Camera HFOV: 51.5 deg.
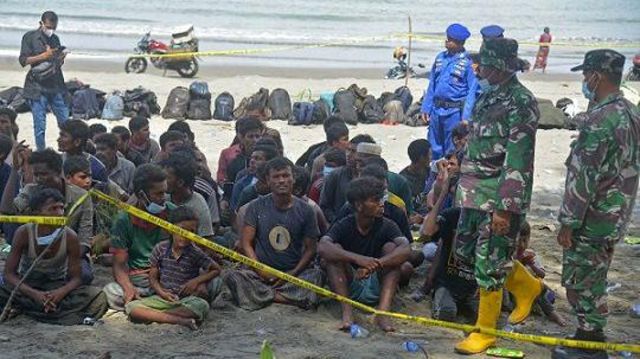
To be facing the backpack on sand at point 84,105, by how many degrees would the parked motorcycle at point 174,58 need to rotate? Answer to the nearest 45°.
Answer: approximately 90° to its left

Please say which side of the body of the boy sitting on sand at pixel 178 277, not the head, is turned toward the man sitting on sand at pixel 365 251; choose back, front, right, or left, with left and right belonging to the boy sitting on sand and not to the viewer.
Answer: left

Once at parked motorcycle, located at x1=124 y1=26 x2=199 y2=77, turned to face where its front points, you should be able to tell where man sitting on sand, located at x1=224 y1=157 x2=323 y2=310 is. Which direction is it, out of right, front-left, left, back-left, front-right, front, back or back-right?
left

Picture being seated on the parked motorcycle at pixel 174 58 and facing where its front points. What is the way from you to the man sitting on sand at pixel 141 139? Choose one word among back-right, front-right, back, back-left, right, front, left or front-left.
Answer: left

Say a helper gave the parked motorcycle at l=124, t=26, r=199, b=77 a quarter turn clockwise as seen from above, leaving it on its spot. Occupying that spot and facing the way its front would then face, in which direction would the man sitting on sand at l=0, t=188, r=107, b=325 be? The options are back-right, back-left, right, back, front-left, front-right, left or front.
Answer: back

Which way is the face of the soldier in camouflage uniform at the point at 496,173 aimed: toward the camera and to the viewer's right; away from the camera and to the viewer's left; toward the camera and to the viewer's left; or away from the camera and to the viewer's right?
toward the camera and to the viewer's left

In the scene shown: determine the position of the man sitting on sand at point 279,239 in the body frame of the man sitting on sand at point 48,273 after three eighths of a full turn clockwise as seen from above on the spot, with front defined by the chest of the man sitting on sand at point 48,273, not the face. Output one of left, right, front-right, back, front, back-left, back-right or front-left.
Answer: back-right

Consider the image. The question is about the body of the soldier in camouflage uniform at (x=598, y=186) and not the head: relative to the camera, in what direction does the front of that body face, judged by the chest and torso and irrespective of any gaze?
to the viewer's left

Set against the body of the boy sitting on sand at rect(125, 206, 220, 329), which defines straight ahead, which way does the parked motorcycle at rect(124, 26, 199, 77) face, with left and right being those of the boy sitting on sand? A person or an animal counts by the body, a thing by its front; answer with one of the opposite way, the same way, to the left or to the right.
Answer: to the right

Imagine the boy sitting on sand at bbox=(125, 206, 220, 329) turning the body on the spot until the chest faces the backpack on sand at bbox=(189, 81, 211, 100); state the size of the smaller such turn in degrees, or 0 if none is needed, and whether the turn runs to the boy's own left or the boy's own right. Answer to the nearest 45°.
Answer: approximately 180°

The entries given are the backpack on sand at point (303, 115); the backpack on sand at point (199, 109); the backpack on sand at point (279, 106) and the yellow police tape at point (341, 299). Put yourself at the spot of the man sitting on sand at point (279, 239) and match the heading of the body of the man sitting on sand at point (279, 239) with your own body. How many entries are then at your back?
3

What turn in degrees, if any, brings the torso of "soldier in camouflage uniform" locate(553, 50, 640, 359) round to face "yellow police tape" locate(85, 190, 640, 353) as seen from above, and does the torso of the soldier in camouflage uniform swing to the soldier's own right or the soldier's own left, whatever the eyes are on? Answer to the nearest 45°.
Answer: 0° — they already face it

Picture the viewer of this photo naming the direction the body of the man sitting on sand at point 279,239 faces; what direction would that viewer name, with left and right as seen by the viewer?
facing the viewer

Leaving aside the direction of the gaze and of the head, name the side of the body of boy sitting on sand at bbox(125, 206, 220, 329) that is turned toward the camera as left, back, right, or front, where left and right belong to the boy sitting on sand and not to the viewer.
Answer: front

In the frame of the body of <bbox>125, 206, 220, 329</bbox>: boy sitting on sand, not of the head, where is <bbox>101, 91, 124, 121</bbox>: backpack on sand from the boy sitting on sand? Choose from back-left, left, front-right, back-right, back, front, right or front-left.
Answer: back

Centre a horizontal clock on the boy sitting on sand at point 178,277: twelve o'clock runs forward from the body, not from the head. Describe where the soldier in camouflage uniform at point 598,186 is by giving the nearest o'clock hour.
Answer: The soldier in camouflage uniform is roughly at 10 o'clock from the boy sitting on sand.

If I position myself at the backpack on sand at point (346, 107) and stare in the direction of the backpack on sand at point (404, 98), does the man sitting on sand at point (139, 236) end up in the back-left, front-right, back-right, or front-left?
back-right

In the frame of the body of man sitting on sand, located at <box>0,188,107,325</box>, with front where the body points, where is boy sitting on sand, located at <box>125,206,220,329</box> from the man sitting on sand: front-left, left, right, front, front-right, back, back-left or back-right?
left

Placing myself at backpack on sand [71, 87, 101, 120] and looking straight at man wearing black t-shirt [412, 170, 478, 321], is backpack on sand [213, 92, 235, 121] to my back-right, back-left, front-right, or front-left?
front-left

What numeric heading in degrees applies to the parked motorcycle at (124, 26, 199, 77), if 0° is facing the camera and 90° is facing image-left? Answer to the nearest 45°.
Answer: approximately 90°
